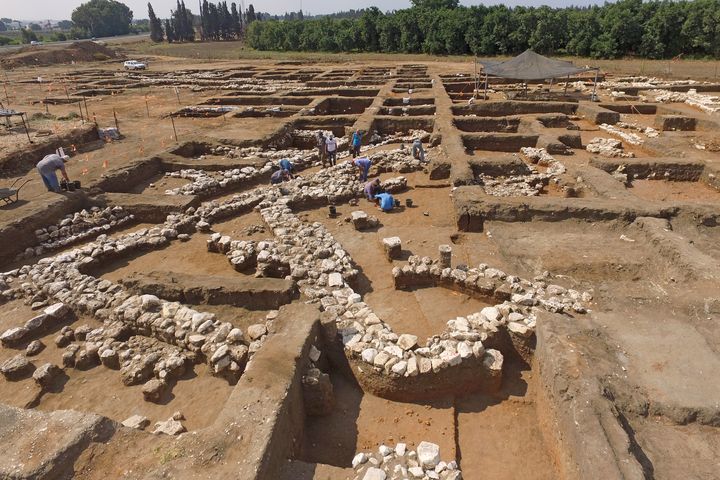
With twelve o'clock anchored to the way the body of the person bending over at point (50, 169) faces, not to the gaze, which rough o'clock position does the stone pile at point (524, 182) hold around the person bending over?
The stone pile is roughly at 1 o'clock from the person bending over.

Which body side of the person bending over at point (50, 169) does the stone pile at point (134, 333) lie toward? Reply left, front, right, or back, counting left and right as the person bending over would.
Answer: right

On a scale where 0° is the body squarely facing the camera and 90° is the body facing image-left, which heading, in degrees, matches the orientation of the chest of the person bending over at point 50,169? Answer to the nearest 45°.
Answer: approximately 270°

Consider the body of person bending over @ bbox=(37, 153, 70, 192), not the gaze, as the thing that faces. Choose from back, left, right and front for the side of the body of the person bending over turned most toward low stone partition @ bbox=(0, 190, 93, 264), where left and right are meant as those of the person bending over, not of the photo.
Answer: right

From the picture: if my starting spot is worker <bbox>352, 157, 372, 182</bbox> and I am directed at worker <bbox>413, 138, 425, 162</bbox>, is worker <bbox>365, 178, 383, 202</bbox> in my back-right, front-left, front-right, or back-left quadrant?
back-right

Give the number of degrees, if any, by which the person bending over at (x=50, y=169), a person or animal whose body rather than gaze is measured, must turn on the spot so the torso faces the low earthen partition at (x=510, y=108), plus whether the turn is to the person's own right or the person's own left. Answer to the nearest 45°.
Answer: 0° — they already face it

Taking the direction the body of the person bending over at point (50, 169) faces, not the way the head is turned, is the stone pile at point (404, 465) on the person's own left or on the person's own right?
on the person's own right

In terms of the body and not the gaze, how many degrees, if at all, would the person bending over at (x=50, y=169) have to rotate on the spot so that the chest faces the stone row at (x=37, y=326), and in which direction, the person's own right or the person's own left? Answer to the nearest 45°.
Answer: approximately 90° to the person's own right

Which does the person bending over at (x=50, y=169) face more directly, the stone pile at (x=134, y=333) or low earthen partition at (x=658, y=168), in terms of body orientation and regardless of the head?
the low earthen partition

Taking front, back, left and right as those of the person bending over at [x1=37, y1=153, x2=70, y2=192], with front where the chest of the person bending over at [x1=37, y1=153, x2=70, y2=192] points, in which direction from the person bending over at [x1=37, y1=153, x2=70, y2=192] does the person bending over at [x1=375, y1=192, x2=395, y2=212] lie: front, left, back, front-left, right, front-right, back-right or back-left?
front-right

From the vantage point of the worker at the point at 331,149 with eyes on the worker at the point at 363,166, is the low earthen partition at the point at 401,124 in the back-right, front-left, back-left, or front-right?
back-left

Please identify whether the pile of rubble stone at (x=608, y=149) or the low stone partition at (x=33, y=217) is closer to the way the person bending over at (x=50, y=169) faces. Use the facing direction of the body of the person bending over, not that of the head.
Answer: the pile of rubble stone
